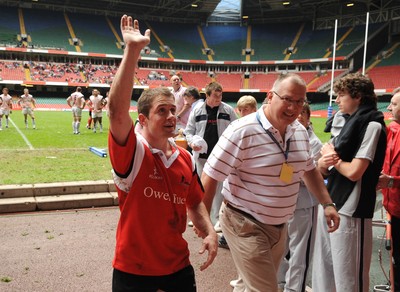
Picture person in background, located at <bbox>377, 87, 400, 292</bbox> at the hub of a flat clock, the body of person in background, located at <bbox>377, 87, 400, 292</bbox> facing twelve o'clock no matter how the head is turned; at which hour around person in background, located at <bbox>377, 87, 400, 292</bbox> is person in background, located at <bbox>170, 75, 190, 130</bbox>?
person in background, located at <bbox>170, 75, 190, 130</bbox> is roughly at 1 o'clock from person in background, located at <bbox>377, 87, 400, 292</bbox>.

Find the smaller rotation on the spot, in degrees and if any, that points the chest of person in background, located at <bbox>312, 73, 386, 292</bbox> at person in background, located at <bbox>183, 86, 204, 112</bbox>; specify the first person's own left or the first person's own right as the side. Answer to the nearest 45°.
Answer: approximately 45° to the first person's own right

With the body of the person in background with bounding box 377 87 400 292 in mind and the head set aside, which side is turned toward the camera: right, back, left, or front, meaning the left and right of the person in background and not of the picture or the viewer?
left

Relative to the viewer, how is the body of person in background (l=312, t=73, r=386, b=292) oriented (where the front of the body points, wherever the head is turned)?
to the viewer's left

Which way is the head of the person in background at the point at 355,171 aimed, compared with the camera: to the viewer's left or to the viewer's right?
to the viewer's left
